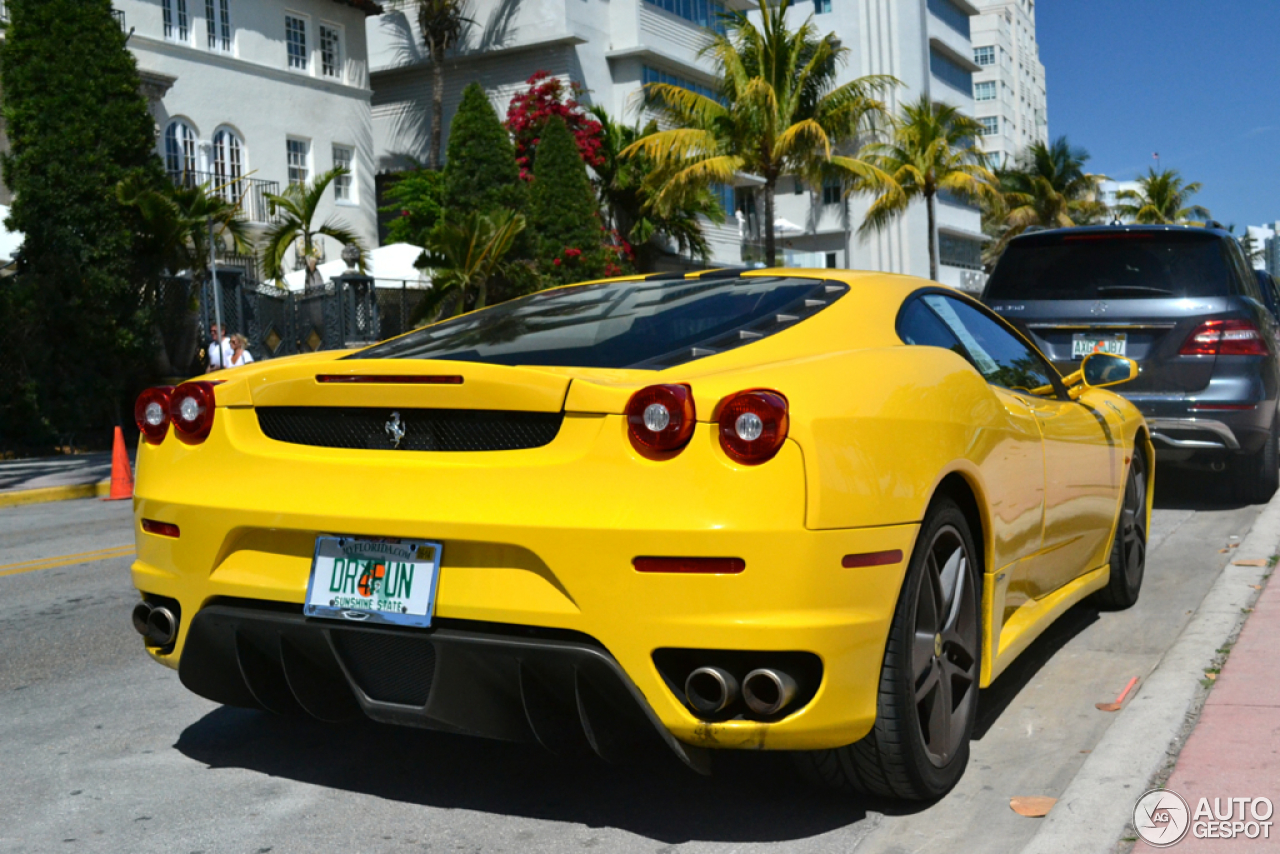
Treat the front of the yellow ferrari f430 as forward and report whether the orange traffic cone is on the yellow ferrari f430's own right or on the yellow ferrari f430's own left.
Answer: on the yellow ferrari f430's own left

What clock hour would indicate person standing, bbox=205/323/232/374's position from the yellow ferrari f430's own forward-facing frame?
The person standing is roughly at 10 o'clock from the yellow ferrari f430.

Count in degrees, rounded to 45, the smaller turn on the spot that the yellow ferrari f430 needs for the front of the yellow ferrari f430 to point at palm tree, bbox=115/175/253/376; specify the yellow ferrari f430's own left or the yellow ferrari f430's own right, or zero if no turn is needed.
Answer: approximately 45° to the yellow ferrari f430's own left

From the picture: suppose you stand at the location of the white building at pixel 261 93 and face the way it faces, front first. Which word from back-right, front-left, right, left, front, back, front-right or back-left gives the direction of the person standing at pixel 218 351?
front-right

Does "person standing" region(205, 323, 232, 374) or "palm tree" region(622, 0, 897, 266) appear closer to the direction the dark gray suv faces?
the palm tree

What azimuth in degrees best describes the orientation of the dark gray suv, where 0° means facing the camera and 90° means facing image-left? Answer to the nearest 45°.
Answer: approximately 180°

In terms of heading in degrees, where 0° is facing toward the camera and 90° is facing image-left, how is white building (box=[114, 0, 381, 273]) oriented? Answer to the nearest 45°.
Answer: approximately 315°

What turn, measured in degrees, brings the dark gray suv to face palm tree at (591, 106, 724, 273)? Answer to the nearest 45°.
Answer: approximately 45° to its left

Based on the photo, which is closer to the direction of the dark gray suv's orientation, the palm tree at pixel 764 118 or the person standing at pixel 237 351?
the palm tree

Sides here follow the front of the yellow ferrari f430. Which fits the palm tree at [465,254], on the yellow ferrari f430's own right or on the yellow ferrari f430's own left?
on the yellow ferrari f430's own left

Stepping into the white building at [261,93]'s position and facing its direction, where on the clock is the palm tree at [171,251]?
The palm tree is roughly at 2 o'clock from the white building.

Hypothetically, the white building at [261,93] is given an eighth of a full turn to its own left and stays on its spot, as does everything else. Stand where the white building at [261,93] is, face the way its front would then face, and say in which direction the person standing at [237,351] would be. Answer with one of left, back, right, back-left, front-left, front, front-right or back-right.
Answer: right

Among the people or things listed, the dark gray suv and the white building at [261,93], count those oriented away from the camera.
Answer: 1

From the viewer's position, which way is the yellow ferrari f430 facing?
facing away from the viewer and to the right of the viewer

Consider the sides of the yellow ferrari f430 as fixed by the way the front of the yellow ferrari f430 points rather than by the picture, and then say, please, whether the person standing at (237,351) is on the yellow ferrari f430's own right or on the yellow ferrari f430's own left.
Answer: on the yellow ferrari f430's own left

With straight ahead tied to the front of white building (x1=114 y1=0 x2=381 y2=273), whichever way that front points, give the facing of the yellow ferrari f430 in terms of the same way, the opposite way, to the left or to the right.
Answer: to the left

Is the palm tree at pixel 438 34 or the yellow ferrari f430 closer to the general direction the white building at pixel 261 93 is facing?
the yellow ferrari f430
